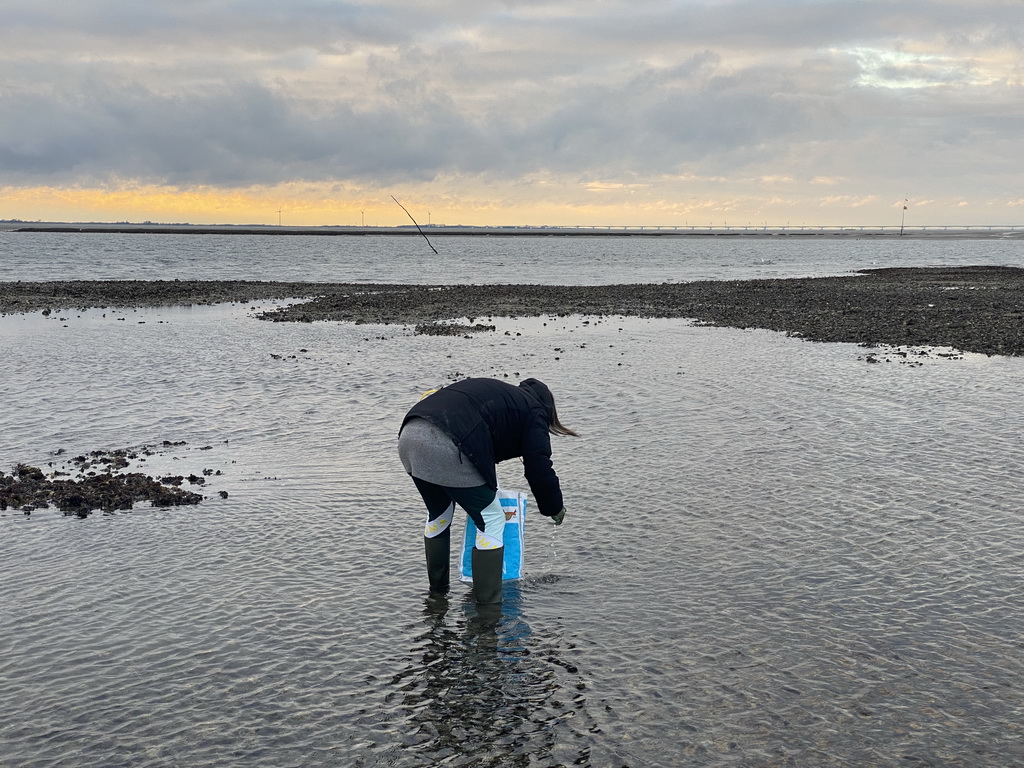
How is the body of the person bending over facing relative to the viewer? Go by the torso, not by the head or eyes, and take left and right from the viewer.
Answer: facing away from the viewer and to the right of the viewer
